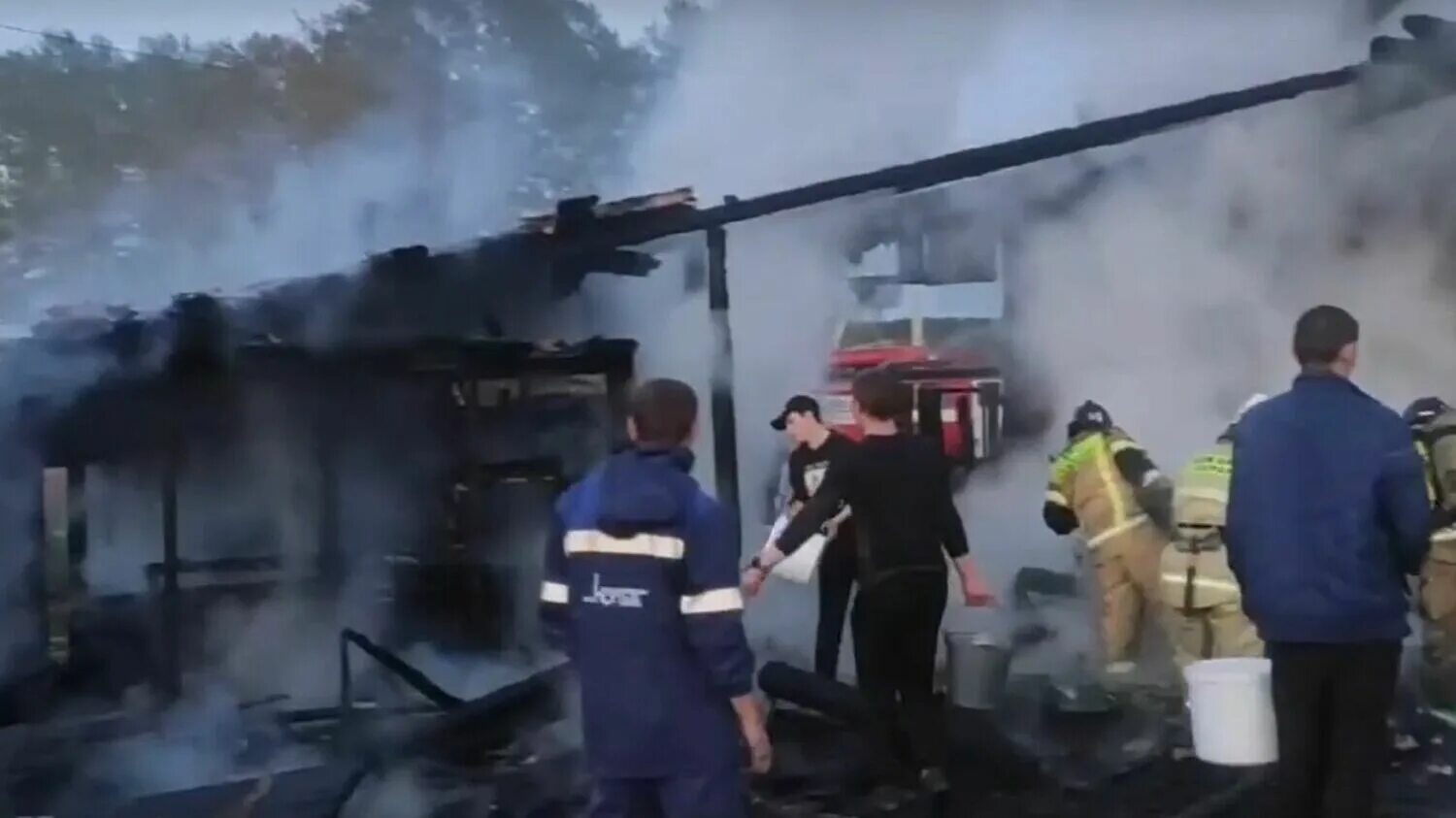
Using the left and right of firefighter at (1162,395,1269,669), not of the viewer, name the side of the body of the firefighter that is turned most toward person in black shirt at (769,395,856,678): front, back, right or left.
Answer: left

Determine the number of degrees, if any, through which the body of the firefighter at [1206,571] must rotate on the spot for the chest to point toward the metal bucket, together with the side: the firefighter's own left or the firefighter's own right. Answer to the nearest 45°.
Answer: approximately 90° to the firefighter's own left

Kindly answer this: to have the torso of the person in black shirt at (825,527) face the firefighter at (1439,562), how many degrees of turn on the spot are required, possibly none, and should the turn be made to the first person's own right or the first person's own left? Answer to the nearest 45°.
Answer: approximately 135° to the first person's own left

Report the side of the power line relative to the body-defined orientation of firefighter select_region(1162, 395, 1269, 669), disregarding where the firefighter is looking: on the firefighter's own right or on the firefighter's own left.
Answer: on the firefighter's own left

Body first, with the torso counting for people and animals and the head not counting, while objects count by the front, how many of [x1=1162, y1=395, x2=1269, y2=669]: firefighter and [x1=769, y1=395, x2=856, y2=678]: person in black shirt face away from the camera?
1

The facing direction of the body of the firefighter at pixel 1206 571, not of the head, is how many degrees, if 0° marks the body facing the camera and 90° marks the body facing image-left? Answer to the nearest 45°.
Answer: approximately 180°

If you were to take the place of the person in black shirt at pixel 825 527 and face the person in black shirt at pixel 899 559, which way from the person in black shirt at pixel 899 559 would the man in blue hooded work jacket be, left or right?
right

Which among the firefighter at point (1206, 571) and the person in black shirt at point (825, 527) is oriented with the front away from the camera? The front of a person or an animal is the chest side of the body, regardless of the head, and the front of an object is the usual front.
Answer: the firefighter
